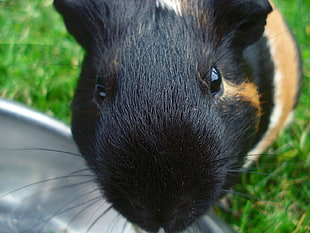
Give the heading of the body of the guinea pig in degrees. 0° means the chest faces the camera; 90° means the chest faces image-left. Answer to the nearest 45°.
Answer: approximately 0°
